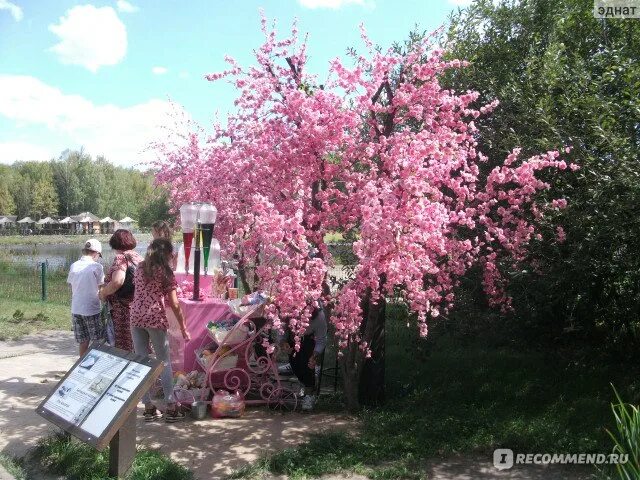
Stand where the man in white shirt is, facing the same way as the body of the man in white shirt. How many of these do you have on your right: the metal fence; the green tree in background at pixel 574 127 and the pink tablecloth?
2

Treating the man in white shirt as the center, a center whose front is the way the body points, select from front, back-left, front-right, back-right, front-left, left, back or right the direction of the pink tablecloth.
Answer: right

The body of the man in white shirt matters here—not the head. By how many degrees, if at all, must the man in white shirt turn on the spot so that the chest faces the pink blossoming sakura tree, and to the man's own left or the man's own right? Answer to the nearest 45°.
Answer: approximately 90° to the man's own right

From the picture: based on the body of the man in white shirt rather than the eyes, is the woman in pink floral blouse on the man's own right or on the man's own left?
on the man's own right

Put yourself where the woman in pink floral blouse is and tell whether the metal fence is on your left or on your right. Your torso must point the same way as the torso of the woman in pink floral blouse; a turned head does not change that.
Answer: on your left

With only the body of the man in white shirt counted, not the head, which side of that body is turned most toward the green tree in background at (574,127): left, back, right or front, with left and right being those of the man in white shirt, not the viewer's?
right

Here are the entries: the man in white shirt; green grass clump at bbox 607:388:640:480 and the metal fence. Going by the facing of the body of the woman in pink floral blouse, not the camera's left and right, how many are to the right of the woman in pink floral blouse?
1

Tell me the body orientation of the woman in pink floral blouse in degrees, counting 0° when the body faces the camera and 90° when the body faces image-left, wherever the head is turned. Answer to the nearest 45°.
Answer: approximately 225°

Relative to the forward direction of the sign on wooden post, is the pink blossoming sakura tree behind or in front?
behind

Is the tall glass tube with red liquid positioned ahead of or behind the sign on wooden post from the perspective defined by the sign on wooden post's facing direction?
behind

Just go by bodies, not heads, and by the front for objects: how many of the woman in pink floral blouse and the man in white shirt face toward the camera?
0

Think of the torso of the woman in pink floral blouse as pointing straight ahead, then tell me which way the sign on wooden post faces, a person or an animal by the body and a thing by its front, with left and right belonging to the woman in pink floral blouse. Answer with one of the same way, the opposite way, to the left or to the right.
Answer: the opposite way

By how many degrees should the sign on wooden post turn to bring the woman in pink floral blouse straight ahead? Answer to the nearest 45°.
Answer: approximately 135° to its right

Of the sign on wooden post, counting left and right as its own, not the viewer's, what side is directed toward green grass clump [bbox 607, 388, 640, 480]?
left

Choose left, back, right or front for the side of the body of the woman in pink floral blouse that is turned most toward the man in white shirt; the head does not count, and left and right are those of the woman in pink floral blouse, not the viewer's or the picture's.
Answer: left
